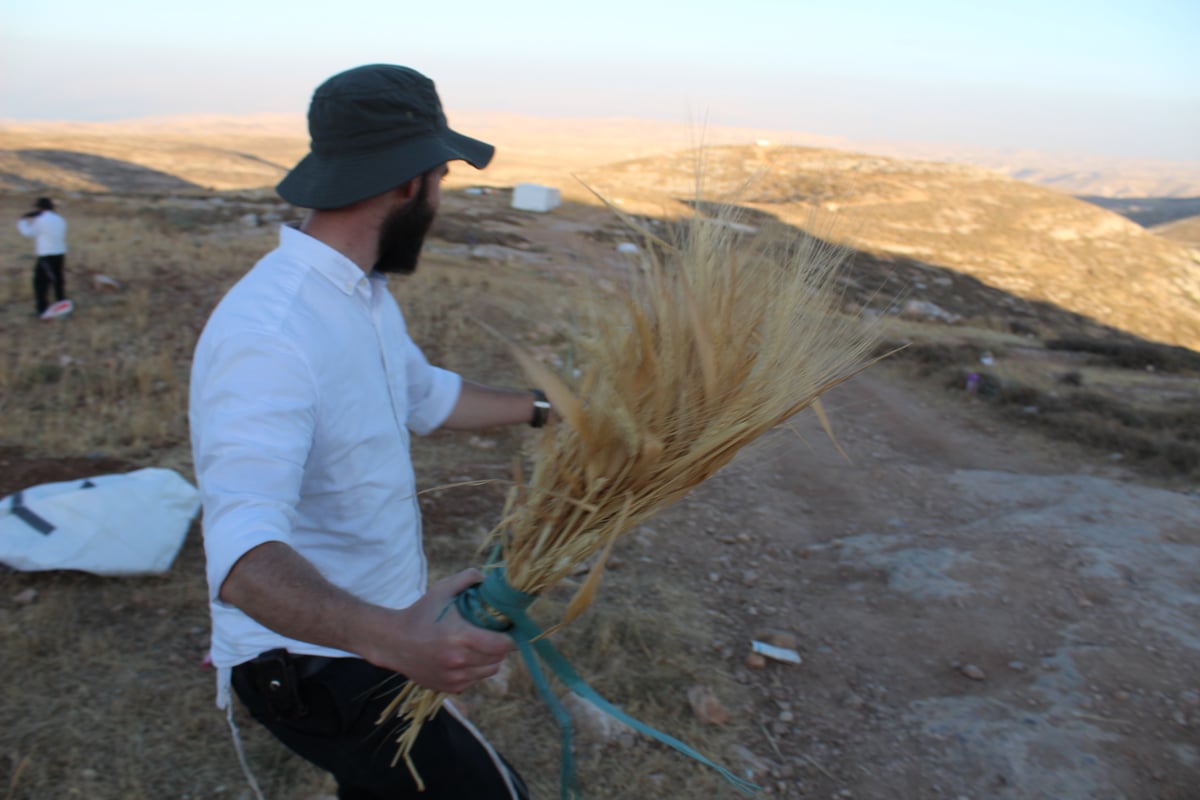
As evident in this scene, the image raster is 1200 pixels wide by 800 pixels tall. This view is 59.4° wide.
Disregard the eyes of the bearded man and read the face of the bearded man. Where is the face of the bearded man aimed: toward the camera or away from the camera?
away from the camera

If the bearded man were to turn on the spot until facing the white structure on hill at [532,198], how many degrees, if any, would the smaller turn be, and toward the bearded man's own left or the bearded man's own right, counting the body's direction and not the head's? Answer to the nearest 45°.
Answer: approximately 90° to the bearded man's own left

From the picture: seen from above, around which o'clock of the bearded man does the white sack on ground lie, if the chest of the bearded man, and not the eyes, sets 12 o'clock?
The white sack on ground is roughly at 8 o'clock from the bearded man.

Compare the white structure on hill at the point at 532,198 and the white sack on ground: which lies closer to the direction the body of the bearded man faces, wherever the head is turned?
the white structure on hill

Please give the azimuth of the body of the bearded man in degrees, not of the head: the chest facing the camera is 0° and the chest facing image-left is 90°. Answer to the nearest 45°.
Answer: approximately 270°

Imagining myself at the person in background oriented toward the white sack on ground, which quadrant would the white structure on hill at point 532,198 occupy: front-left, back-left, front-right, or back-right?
back-left

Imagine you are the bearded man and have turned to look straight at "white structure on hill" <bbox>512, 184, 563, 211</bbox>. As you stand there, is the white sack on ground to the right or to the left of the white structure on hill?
left
